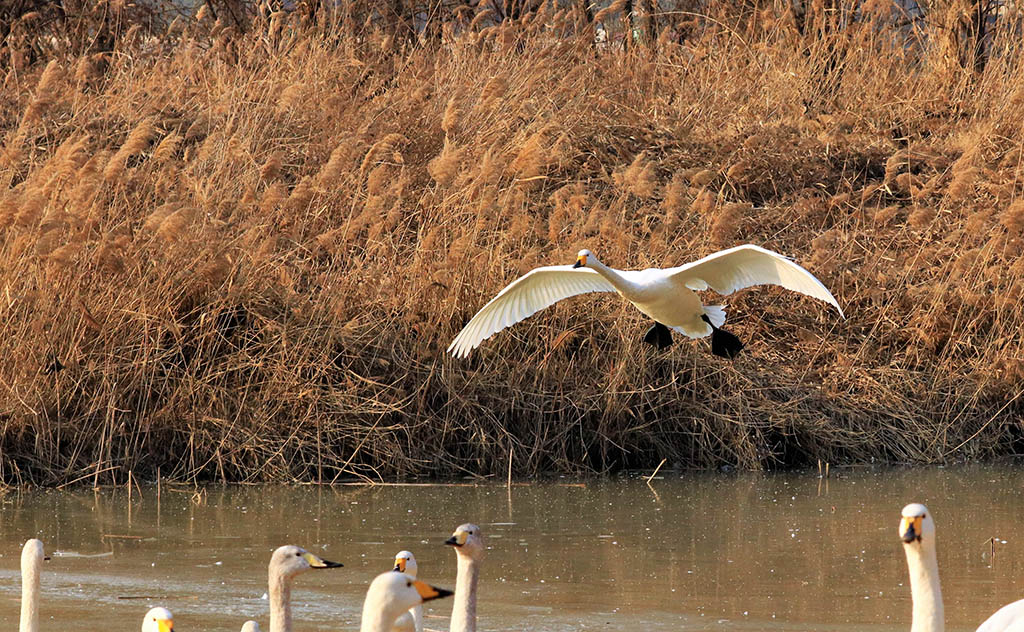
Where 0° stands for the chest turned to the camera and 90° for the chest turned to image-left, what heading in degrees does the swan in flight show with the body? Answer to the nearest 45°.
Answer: approximately 45°

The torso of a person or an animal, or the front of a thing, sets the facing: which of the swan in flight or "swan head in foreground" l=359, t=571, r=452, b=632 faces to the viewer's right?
the swan head in foreground

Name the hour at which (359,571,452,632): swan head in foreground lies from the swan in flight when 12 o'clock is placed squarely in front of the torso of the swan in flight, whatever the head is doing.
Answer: The swan head in foreground is roughly at 11 o'clock from the swan in flight.
